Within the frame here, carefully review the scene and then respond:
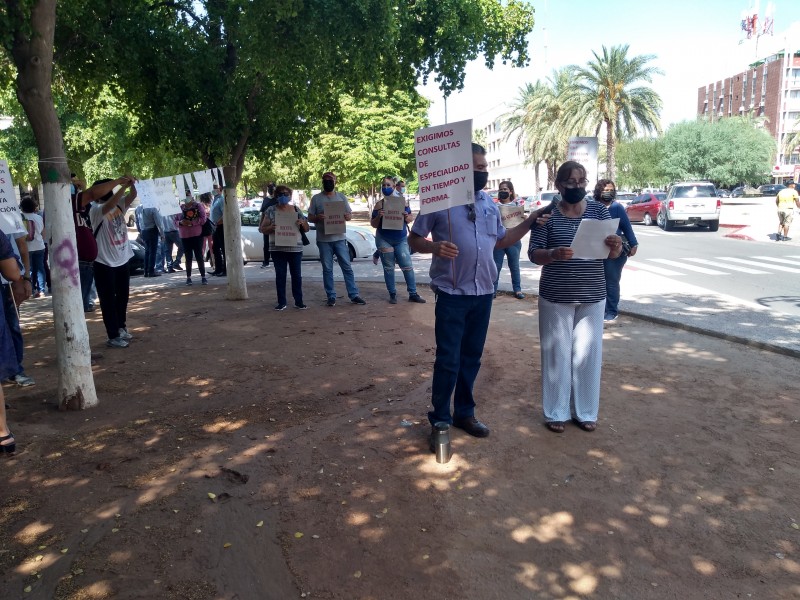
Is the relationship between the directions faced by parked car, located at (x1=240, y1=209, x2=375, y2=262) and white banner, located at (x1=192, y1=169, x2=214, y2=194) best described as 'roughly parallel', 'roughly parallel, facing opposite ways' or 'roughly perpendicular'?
roughly perpendicular

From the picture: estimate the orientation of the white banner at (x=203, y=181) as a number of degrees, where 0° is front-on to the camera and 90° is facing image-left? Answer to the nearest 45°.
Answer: approximately 0°

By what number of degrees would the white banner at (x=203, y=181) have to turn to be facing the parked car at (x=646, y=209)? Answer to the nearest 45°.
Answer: approximately 135° to its left

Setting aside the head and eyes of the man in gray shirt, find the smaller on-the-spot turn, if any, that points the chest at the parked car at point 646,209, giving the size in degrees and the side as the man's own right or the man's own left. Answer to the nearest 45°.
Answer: approximately 135° to the man's own left

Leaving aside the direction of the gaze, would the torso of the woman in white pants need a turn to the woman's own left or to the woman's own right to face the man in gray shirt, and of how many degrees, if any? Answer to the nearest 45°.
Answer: approximately 135° to the woman's own right

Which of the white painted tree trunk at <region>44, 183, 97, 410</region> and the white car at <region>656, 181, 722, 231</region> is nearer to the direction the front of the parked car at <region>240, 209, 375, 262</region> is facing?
the white car

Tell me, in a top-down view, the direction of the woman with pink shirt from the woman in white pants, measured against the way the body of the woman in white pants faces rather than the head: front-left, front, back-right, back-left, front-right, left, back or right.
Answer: back-right

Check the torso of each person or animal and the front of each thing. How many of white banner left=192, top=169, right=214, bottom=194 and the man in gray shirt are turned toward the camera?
2

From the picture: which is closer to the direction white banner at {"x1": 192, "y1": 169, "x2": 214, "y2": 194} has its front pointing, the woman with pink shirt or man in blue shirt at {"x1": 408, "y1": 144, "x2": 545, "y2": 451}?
the man in blue shirt
